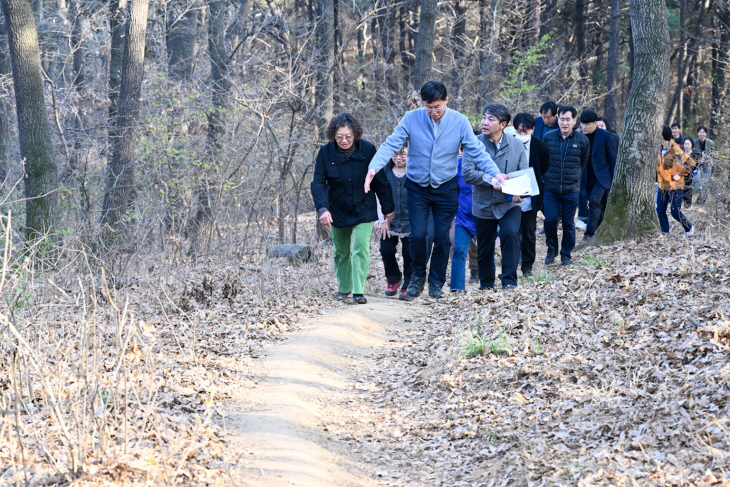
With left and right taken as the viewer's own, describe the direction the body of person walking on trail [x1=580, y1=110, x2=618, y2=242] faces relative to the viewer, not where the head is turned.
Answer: facing the viewer and to the left of the viewer

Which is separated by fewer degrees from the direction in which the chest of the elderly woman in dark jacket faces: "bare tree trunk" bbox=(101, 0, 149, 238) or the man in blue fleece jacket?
the man in blue fleece jacket

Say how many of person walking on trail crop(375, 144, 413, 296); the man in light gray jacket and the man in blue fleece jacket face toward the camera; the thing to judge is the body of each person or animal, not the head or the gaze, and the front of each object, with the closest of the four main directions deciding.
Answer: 3

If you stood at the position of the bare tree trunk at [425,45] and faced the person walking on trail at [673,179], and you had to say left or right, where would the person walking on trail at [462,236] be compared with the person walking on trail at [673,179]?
right

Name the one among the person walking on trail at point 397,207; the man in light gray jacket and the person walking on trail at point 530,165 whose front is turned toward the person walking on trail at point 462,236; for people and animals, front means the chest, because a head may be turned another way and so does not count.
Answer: the person walking on trail at point 530,165

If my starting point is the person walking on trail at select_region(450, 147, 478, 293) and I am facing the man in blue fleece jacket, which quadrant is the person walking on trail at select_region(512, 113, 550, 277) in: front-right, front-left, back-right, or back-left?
back-left

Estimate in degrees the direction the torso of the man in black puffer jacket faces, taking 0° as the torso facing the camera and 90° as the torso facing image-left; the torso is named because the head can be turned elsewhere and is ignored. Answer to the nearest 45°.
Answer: approximately 0°

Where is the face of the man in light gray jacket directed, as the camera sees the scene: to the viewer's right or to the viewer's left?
to the viewer's left

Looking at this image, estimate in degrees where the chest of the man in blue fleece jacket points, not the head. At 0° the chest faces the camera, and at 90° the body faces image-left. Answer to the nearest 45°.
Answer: approximately 0°
